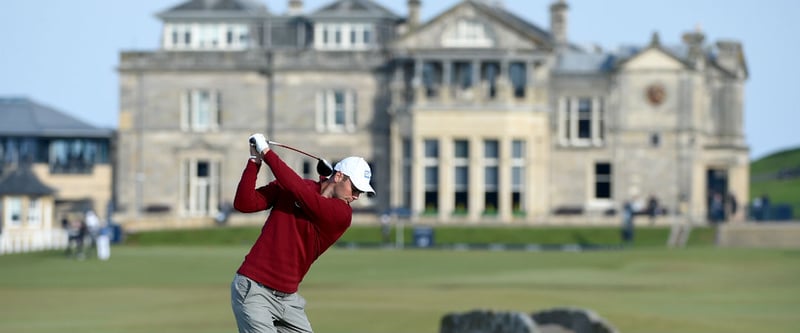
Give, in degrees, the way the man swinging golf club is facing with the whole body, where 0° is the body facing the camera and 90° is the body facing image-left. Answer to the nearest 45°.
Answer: approximately 315°

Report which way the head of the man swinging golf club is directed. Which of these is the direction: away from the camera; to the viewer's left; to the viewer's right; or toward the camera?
to the viewer's right
